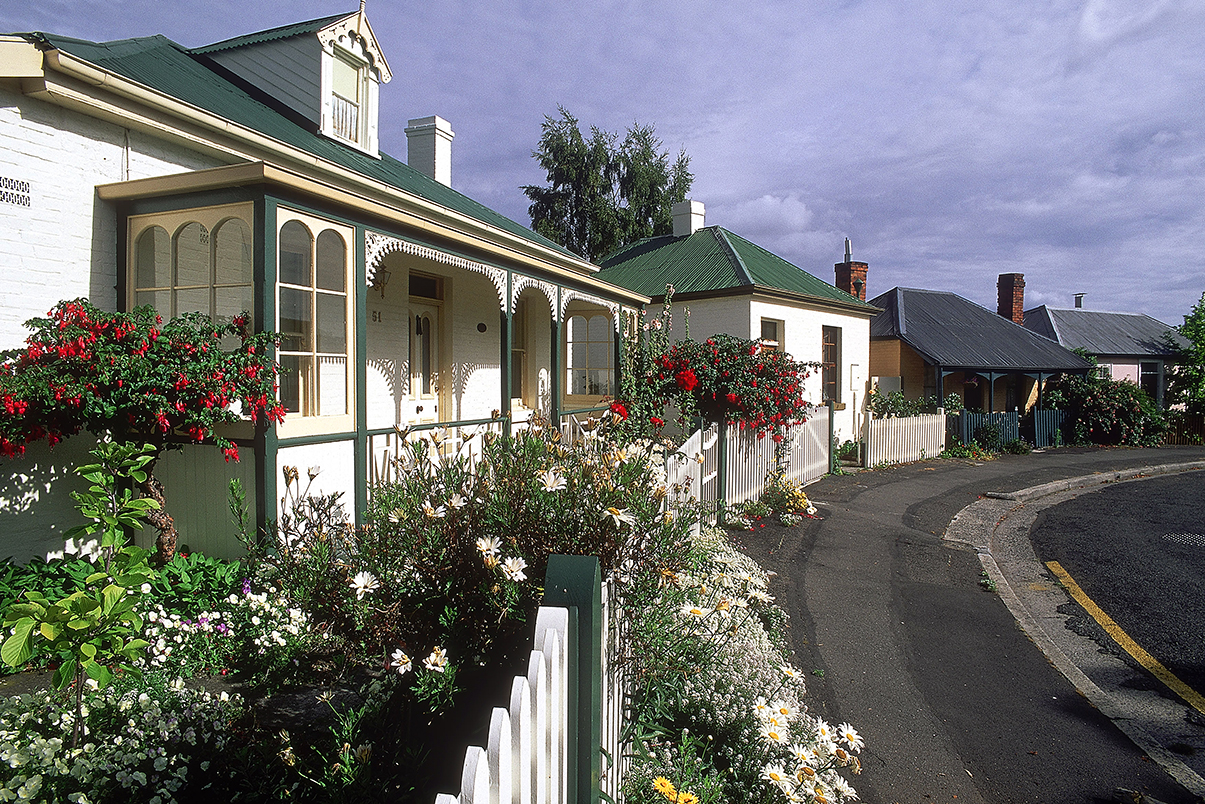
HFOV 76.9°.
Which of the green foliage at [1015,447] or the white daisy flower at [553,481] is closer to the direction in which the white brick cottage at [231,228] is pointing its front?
the white daisy flower

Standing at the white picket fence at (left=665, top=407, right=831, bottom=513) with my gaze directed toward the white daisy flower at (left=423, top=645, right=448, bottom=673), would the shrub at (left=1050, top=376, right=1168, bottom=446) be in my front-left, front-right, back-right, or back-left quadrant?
back-left

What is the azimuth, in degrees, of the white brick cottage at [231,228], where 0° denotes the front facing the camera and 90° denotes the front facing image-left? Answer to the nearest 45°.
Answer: approximately 315°

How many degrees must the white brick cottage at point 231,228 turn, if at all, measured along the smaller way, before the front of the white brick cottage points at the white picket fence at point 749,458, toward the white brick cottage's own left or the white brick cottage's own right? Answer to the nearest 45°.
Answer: approximately 45° to the white brick cottage's own left

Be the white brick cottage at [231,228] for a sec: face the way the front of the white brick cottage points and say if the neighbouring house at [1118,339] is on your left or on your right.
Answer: on your left

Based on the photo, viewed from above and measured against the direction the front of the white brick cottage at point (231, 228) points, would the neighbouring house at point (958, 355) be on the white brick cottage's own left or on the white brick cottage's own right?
on the white brick cottage's own left

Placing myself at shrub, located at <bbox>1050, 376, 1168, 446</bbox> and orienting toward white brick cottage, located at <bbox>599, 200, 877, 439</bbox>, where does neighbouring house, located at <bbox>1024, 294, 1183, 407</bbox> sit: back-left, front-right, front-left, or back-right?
back-right

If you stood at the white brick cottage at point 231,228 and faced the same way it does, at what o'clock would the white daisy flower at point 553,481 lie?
The white daisy flower is roughly at 1 o'clock from the white brick cottage.

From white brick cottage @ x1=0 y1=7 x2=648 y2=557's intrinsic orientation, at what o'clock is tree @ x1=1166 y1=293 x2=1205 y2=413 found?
The tree is roughly at 10 o'clock from the white brick cottage.
